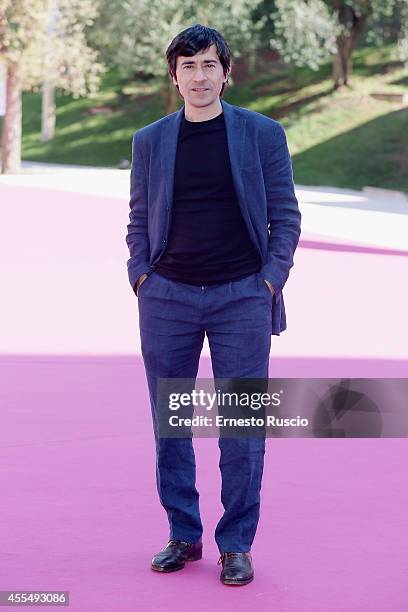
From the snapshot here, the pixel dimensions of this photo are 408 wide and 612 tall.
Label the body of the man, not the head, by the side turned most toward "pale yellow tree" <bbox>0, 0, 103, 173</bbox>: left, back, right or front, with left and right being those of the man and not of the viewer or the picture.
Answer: back

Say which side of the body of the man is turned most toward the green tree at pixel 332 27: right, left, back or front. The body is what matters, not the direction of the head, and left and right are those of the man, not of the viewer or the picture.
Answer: back

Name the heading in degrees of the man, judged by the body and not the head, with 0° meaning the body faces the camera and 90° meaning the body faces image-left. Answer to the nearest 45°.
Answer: approximately 0°
